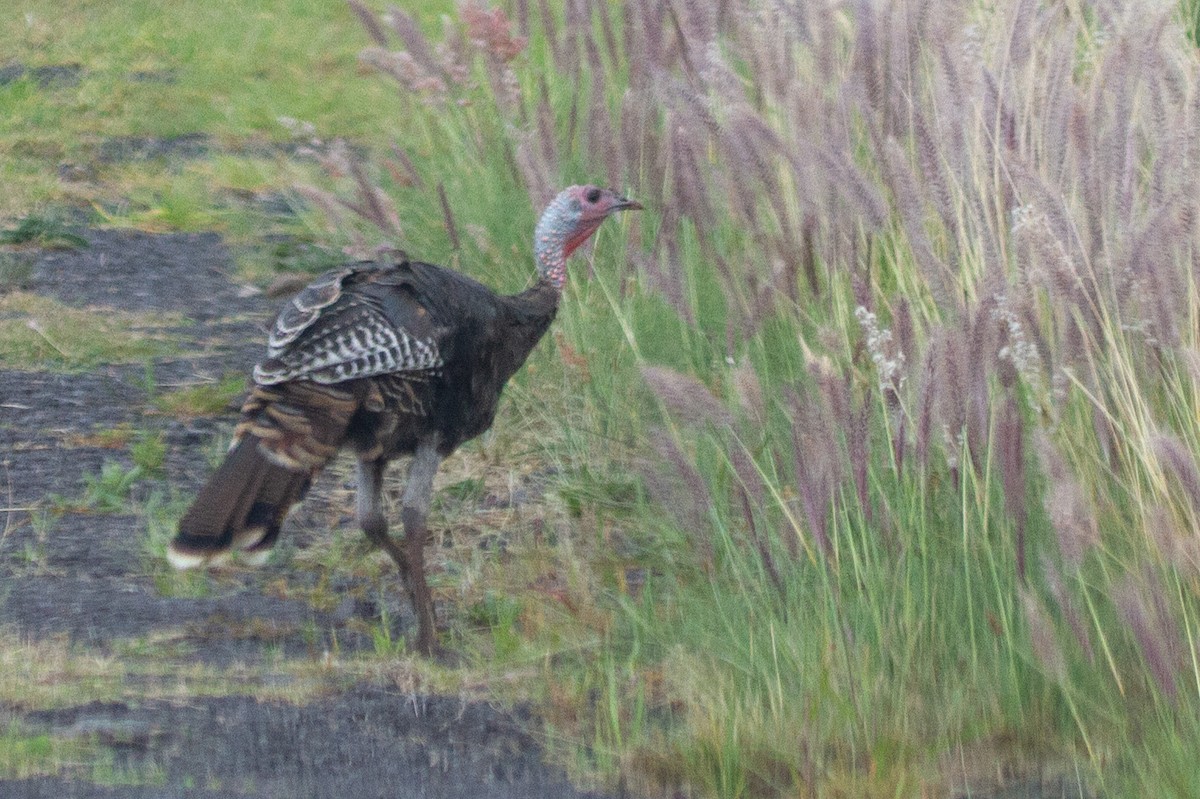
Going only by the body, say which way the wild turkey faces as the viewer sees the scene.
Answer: to the viewer's right
